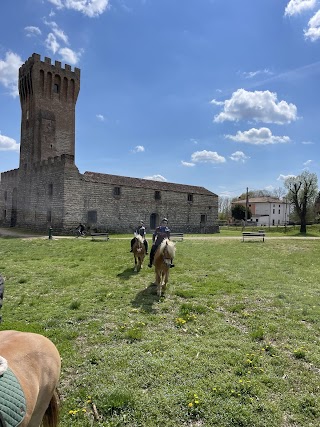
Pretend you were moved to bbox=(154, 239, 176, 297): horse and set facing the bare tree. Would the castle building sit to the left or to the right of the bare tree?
left

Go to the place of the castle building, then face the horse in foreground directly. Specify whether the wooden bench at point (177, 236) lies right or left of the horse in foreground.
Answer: left

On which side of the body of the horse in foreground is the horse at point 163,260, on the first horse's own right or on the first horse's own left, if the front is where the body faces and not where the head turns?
on the first horse's own right

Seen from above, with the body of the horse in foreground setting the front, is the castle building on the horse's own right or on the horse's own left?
on the horse's own right
